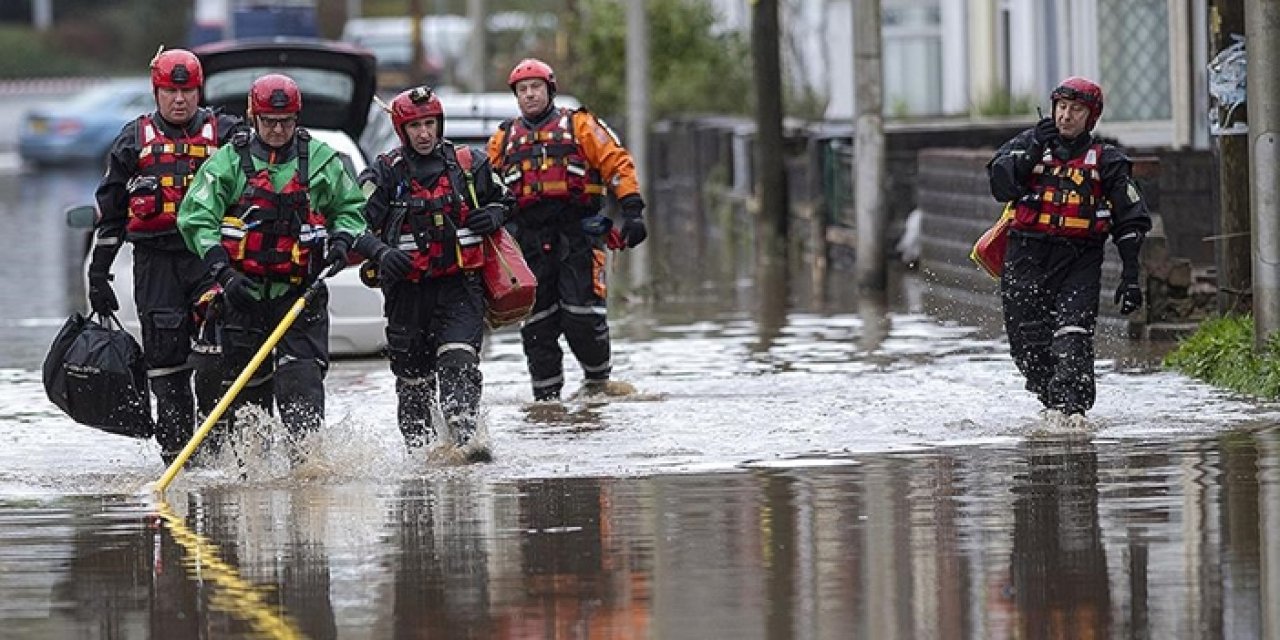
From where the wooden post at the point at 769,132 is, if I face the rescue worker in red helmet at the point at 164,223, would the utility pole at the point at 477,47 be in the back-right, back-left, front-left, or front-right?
back-right

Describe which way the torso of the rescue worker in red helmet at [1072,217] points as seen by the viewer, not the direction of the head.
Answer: toward the camera

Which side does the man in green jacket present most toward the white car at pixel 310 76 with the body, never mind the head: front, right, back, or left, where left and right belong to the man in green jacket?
back

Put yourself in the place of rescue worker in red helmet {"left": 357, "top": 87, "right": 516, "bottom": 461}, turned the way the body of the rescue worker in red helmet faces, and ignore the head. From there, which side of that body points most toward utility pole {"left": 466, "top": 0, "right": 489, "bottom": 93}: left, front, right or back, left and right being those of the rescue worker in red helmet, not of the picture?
back

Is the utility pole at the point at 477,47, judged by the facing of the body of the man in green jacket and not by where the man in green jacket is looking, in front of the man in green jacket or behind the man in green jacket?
behind

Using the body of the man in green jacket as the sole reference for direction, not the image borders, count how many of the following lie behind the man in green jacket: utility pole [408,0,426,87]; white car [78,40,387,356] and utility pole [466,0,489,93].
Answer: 3

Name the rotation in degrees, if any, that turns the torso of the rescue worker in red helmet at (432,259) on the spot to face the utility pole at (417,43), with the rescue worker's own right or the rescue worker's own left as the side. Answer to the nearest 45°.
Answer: approximately 180°

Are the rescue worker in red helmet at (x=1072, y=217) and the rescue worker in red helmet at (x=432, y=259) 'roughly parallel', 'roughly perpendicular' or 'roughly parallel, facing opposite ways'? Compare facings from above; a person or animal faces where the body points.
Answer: roughly parallel

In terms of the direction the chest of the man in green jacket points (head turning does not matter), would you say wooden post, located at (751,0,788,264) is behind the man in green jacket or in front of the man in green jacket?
behind

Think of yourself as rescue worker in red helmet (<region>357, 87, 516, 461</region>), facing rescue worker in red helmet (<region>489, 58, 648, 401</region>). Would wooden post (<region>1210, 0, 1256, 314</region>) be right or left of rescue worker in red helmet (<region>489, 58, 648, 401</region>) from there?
right

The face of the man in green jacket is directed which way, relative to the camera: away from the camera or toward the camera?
toward the camera

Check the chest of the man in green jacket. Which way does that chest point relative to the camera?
toward the camera

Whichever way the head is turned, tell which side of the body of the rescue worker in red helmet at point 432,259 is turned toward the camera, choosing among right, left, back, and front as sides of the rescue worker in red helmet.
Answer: front

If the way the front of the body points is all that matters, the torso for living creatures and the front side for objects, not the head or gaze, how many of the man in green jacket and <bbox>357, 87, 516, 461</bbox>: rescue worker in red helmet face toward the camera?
2

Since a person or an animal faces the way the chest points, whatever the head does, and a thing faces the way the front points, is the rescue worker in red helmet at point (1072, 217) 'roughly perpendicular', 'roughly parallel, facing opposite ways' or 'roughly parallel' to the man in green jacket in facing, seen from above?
roughly parallel

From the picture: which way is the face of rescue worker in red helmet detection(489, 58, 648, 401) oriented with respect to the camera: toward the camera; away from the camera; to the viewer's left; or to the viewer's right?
toward the camera
